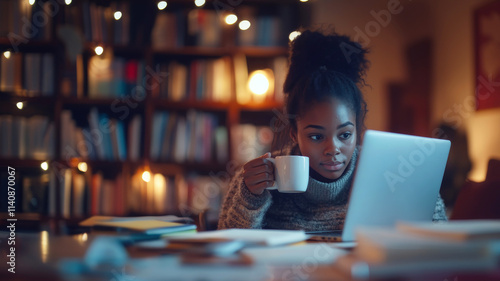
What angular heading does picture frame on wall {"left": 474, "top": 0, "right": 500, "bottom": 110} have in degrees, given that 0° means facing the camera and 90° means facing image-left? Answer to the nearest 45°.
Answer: approximately 45°

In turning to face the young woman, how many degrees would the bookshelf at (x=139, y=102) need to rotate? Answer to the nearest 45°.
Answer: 0° — it already faces them

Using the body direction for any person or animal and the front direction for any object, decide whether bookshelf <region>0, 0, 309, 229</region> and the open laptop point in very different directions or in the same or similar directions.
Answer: very different directions

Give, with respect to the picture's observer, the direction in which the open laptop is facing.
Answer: facing away from the viewer and to the left of the viewer

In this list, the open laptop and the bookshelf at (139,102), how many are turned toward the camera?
1

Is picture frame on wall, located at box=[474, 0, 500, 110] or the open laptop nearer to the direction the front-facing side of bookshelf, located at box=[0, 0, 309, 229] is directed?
the open laptop

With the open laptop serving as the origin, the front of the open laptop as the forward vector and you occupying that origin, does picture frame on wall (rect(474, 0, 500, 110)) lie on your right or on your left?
on your right

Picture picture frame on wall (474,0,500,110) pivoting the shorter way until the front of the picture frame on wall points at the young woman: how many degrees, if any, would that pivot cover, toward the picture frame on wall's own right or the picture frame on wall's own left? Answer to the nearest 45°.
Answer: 0° — it already faces them

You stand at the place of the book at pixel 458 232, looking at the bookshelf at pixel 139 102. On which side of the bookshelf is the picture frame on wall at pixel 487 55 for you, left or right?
right
